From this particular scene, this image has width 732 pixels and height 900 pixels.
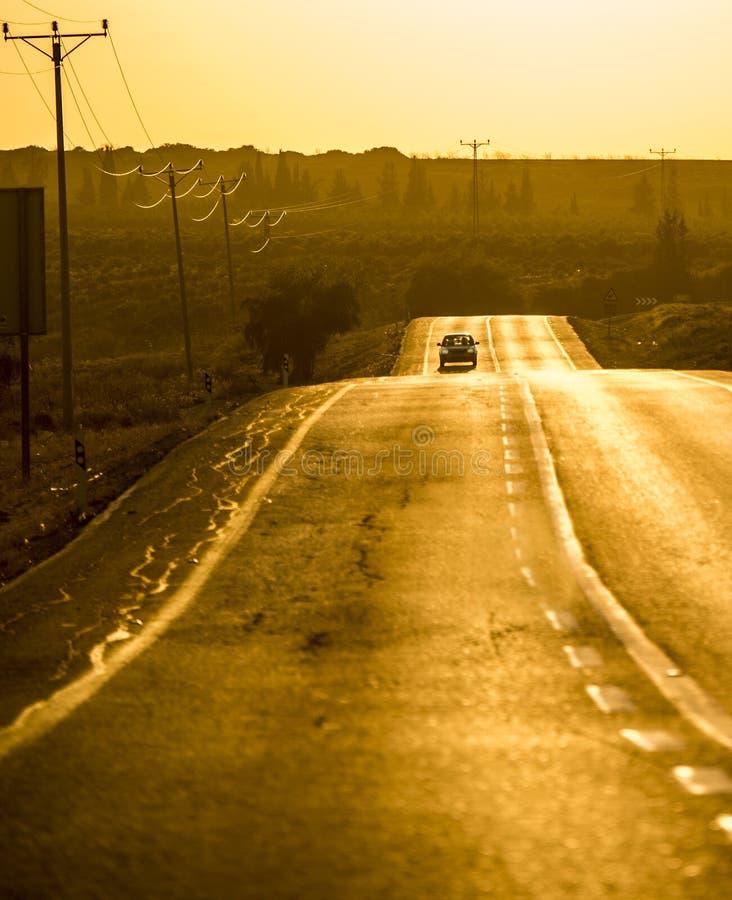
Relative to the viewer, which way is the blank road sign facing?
away from the camera

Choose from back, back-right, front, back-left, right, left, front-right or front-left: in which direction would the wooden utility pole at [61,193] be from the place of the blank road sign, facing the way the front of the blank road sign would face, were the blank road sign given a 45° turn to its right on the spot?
front-left

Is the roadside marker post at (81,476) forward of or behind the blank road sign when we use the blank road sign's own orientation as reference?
behind
